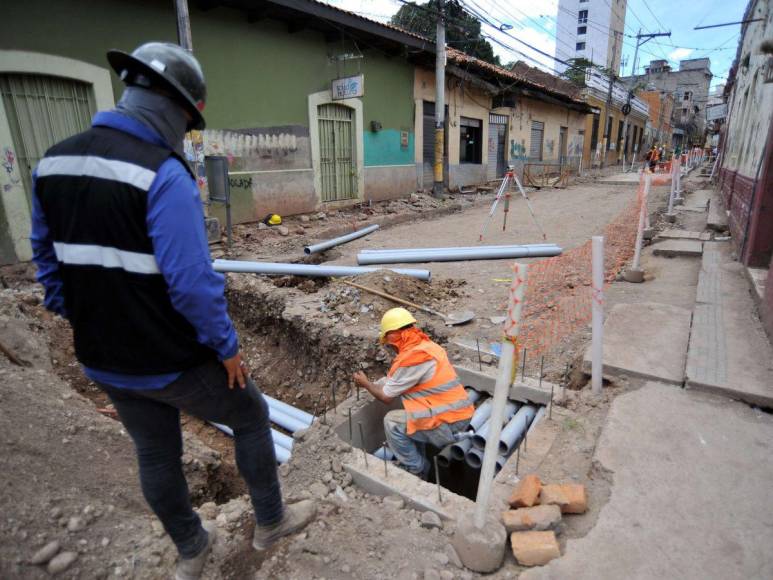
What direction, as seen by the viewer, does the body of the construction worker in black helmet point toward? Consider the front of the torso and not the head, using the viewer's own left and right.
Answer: facing away from the viewer and to the right of the viewer

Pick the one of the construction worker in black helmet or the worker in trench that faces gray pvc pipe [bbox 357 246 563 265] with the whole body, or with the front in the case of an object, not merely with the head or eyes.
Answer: the construction worker in black helmet

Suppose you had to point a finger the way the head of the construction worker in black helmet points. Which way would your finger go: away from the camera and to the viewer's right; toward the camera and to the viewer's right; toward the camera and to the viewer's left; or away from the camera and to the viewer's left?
away from the camera and to the viewer's right

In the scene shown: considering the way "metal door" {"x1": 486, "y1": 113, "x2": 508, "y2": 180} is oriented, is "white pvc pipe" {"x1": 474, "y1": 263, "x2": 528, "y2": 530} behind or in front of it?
in front

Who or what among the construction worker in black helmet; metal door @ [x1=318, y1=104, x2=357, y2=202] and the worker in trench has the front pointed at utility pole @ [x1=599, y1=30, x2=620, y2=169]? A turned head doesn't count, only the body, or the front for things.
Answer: the construction worker in black helmet

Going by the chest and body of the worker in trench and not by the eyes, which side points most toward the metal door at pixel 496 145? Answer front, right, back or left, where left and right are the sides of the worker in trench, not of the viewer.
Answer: right

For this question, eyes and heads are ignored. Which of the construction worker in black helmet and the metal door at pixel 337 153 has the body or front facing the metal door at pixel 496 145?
the construction worker in black helmet

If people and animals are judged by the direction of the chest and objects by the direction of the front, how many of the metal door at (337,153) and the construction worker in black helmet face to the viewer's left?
0

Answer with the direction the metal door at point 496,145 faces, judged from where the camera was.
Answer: facing the viewer and to the right of the viewer

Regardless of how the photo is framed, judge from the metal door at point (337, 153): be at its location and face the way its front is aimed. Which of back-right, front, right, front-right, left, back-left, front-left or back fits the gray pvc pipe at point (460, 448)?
front-right

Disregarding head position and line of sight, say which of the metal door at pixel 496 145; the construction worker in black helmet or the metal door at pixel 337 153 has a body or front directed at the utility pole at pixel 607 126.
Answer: the construction worker in black helmet

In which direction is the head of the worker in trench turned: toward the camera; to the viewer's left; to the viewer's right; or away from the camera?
to the viewer's left

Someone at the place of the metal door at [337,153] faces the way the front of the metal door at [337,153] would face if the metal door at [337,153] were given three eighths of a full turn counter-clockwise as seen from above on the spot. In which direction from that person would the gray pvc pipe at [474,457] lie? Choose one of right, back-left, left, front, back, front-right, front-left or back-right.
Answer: back

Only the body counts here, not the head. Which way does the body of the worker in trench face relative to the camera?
to the viewer's left

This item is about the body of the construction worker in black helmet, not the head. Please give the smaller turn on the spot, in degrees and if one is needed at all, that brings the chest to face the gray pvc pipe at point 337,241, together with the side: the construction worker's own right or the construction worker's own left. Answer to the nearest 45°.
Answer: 0° — they already face it

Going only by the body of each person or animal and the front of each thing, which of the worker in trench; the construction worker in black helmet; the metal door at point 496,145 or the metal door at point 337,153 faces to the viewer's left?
the worker in trench
